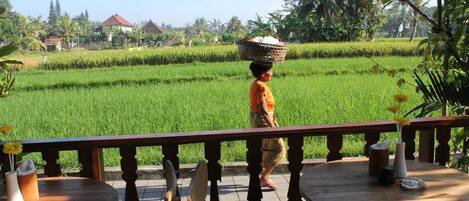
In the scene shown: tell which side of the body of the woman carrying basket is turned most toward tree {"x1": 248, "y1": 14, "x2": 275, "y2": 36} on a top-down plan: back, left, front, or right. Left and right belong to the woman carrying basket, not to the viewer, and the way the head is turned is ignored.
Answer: left

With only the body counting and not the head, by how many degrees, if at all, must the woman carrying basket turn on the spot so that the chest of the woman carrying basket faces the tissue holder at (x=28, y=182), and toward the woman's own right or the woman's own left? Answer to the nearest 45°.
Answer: approximately 135° to the woman's own right

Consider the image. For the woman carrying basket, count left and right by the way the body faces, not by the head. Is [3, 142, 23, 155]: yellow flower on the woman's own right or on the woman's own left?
on the woman's own right

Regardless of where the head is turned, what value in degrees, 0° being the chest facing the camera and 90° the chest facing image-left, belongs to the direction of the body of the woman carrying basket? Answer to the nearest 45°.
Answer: approximately 270°

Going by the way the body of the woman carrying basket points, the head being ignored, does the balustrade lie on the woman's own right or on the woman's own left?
on the woman's own right

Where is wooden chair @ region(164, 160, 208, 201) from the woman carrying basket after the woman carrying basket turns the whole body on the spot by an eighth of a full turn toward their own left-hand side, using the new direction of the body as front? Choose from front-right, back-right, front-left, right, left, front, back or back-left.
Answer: back-right

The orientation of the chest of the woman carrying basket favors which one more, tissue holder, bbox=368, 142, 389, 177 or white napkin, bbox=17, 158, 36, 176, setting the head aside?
the tissue holder

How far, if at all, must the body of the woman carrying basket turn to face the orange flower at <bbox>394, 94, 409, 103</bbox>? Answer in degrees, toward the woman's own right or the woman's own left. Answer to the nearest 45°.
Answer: approximately 90° to the woman's own right

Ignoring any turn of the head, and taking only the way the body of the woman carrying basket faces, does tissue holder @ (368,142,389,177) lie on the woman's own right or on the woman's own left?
on the woman's own right

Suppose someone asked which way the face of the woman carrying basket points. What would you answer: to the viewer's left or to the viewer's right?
to the viewer's right
